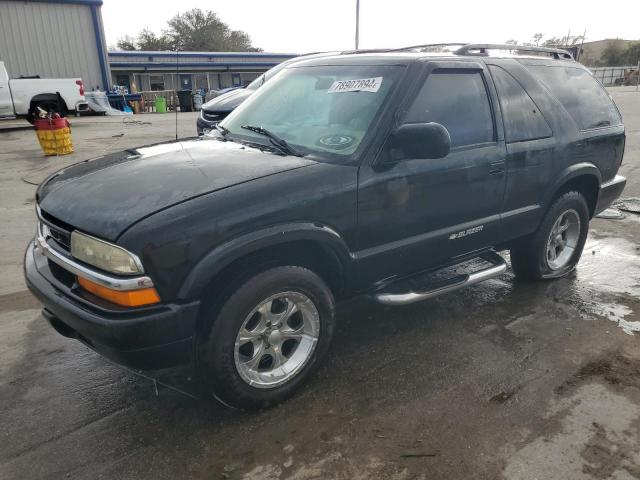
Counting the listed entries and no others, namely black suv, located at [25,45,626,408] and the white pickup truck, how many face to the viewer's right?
0

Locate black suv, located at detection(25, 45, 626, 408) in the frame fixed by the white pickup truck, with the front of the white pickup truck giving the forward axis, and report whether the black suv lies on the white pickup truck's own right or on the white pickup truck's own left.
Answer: on the white pickup truck's own left

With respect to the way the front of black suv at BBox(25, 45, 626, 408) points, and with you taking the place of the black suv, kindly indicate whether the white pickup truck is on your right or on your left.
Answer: on your right

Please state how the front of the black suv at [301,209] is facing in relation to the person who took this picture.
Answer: facing the viewer and to the left of the viewer

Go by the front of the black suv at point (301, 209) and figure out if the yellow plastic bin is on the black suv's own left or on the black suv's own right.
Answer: on the black suv's own right

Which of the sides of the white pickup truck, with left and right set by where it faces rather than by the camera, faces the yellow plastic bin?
left

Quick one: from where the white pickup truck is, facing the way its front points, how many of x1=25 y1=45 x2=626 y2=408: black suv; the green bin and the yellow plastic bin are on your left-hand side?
2

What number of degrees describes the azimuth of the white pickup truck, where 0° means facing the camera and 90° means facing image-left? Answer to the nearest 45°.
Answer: approximately 90°

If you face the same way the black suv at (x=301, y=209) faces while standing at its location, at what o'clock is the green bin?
The green bin is roughly at 4 o'clock from the black suv.

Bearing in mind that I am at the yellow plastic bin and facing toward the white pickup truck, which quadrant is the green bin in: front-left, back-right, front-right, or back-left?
front-right

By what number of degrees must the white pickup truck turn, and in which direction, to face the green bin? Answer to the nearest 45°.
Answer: approximately 135° to its right
